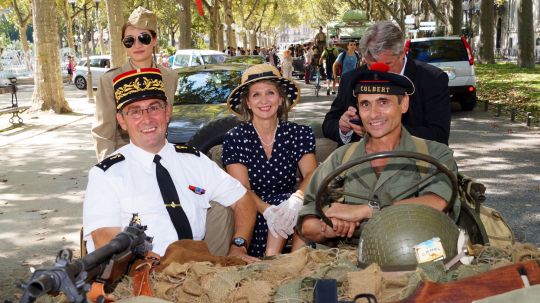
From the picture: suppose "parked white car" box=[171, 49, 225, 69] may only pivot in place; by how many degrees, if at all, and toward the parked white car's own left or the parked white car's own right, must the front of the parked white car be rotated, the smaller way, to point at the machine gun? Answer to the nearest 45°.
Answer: approximately 45° to the parked white car's own left

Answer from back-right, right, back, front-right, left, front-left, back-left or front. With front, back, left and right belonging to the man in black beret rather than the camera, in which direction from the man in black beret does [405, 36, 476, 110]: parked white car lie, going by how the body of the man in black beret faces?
back

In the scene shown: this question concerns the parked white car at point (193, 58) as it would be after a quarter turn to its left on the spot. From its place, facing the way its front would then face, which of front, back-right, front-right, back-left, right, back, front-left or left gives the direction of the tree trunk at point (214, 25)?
back-left

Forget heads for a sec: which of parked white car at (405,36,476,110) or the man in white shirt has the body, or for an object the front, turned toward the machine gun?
the man in white shirt

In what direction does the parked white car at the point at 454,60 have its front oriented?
away from the camera

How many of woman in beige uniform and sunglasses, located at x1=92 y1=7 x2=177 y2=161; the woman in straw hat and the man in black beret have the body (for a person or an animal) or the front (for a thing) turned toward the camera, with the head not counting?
3

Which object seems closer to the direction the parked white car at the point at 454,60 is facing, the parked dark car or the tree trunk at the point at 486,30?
the tree trunk

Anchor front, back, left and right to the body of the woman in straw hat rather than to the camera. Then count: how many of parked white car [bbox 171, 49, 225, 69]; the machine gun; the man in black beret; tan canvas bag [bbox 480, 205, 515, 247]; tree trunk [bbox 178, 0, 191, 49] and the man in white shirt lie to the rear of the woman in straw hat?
2

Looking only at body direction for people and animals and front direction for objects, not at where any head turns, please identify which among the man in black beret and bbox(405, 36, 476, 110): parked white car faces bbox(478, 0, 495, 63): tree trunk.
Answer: the parked white car

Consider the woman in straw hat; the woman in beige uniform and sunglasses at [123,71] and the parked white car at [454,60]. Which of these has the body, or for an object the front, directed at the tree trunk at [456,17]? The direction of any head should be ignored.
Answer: the parked white car

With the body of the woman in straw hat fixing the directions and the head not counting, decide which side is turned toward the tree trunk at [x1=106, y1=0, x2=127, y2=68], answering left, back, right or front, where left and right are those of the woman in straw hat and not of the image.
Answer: back

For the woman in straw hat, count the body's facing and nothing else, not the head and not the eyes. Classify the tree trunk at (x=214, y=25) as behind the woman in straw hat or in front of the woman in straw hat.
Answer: behind

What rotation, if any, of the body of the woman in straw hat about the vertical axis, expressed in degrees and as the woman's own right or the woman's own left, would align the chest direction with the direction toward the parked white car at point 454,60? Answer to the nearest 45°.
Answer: approximately 180°

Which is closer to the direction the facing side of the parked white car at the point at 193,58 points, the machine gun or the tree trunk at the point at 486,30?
the machine gun

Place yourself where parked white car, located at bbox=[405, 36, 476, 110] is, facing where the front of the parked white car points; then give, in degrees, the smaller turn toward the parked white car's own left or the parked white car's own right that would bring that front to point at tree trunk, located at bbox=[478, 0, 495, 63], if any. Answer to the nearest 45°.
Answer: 0° — it already faces it
